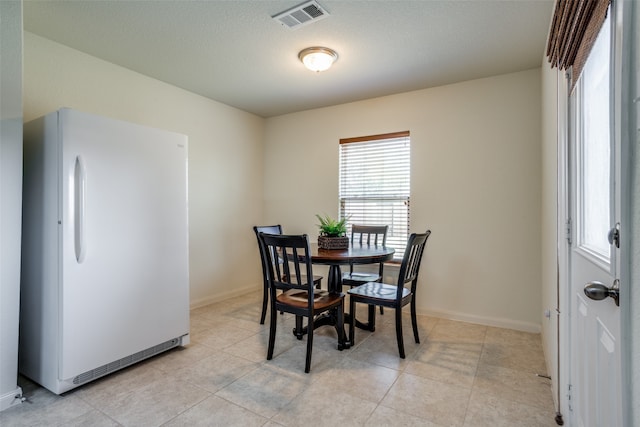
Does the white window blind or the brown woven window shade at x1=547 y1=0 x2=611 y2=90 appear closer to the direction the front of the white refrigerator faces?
the brown woven window shade

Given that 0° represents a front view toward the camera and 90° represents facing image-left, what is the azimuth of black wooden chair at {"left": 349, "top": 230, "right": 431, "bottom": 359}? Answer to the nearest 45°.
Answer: approximately 135°

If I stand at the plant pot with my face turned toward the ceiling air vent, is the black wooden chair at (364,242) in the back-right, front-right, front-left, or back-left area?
back-left

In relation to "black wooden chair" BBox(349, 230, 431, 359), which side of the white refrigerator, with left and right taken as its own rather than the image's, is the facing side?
front

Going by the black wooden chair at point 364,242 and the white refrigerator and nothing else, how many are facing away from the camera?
0

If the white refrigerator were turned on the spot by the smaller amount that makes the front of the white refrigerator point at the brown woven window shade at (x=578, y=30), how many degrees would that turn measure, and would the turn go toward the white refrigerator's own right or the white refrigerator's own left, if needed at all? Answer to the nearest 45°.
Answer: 0° — it already faces it

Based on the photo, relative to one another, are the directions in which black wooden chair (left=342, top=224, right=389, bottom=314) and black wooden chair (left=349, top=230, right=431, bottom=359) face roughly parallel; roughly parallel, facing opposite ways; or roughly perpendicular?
roughly perpendicular

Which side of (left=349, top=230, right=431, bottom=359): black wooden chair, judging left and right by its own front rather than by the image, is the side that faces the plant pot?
front

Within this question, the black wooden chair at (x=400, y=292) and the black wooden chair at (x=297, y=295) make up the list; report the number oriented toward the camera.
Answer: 0

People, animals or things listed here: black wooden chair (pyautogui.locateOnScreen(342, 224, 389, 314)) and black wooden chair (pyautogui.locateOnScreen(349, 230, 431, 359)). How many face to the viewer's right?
0

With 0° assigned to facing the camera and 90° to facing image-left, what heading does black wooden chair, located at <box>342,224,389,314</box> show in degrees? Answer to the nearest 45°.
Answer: approximately 45°

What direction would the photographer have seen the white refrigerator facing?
facing the viewer and to the right of the viewer

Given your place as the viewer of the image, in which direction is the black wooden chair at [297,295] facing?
facing away from the viewer and to the right of the viewer
